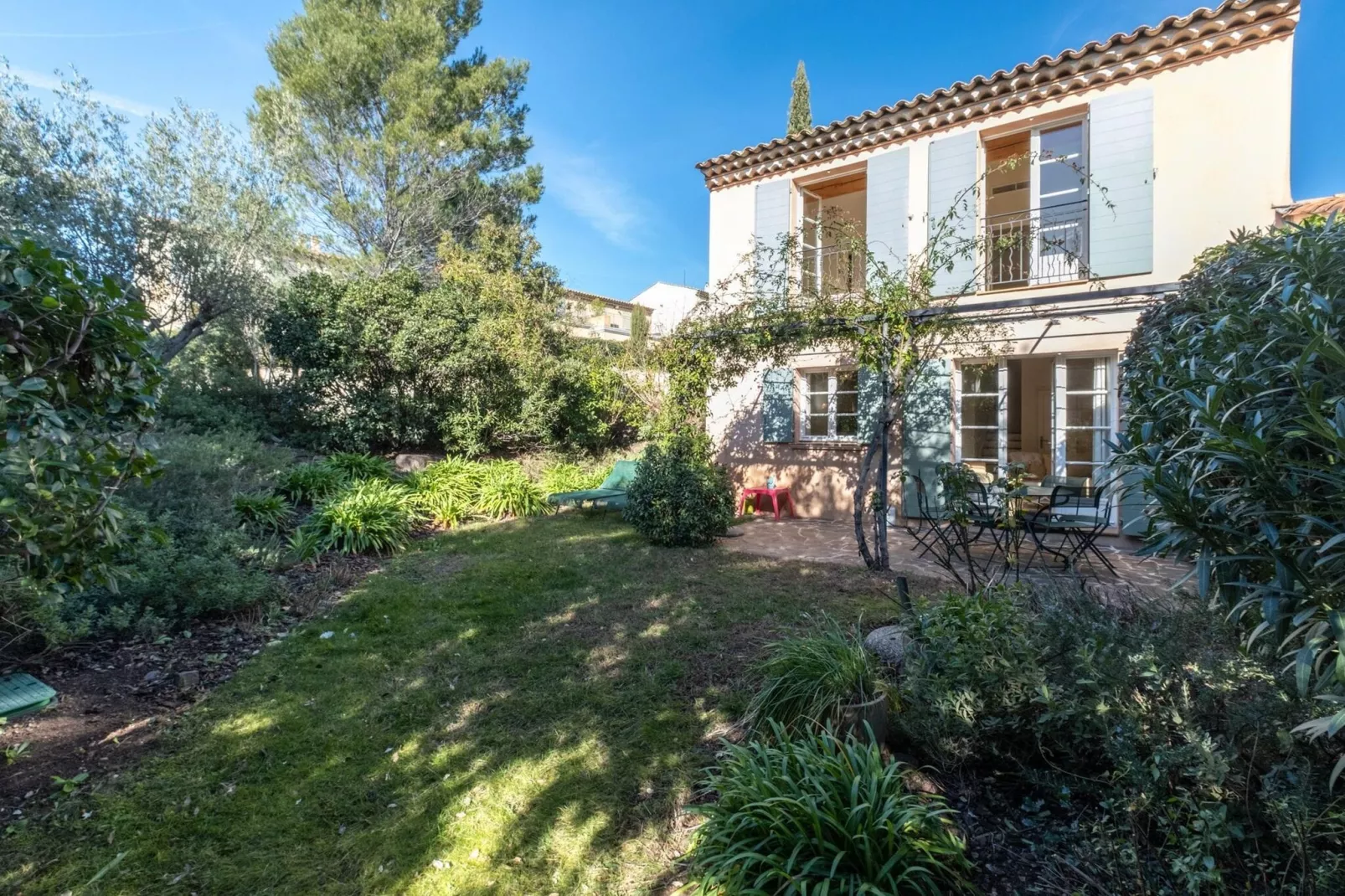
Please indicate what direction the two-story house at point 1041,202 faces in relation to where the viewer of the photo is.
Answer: facing the viewer and to the left of the viewer

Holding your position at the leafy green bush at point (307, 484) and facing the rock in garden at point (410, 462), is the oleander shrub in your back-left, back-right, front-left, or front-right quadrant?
back-right

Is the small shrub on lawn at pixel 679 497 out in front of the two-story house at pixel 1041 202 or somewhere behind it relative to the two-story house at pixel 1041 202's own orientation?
in front

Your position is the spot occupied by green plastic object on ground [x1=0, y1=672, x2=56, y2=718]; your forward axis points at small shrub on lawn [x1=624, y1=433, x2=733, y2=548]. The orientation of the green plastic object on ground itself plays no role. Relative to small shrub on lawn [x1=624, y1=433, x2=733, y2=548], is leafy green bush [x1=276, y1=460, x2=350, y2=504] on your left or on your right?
left

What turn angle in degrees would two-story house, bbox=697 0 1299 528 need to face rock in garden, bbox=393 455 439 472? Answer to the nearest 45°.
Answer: approximately 45° to its right

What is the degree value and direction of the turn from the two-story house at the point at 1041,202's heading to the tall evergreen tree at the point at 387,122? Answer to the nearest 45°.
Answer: approximately 45° to its right

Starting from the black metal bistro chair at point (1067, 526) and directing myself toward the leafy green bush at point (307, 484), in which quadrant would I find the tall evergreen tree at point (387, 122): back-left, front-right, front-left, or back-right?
front-right

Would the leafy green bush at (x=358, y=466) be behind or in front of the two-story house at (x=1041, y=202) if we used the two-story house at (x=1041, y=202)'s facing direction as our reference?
in front

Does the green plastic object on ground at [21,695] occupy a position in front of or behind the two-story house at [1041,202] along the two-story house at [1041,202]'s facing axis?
in front

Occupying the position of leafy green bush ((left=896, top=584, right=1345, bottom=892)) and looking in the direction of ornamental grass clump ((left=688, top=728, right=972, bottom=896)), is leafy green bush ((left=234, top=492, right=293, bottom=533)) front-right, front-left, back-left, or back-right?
front-right

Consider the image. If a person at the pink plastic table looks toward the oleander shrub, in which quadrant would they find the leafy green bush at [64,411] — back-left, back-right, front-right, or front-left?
front-right

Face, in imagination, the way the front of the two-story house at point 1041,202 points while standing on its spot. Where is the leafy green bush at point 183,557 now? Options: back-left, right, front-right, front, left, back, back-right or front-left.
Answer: front

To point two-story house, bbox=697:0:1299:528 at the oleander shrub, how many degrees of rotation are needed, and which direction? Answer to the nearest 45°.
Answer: approximately 45° to its left
